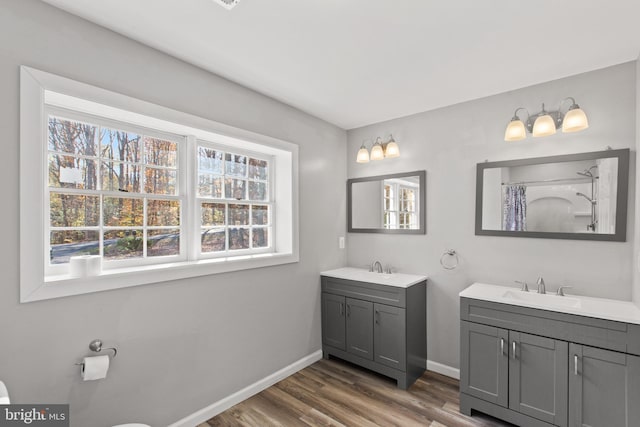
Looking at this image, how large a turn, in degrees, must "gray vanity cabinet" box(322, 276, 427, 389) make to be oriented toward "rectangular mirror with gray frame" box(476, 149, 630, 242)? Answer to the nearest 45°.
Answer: approximately 135° to its left

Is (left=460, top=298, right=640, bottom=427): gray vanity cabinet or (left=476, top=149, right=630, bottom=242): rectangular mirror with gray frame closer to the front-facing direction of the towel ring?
the gray vanity cabinet

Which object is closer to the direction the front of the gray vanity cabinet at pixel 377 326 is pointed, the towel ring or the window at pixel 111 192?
the window

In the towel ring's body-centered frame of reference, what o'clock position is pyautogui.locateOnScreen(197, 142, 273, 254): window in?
The window is roughly at 2 o'clock from the towel ring.

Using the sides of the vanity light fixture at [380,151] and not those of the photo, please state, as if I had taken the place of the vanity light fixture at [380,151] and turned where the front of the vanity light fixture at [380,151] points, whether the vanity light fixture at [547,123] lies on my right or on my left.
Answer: on my left

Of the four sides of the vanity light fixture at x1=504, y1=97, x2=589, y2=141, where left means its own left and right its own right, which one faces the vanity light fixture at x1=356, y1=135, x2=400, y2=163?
right

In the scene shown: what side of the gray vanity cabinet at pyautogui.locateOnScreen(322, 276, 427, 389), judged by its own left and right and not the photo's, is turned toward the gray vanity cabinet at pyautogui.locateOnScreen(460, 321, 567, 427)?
left

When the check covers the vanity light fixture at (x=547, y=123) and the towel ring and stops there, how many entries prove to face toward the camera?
2
